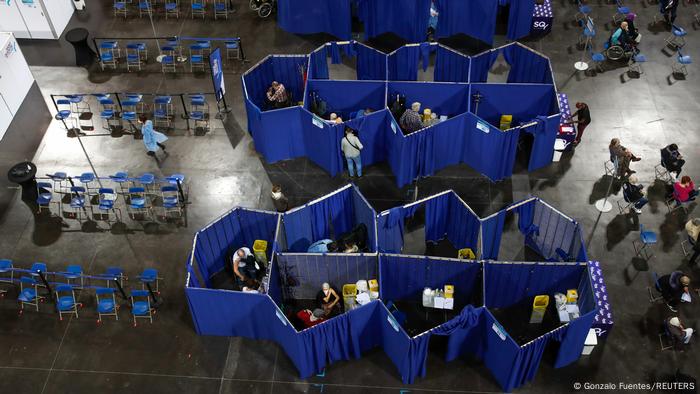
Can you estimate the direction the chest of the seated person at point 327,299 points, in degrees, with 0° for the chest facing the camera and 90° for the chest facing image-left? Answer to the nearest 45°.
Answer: approximately 45°

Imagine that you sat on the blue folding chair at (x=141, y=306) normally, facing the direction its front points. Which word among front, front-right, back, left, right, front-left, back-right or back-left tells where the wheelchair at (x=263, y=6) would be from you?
back-left

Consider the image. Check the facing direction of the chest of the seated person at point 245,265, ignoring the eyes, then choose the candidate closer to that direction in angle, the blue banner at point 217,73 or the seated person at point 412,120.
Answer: the seated person

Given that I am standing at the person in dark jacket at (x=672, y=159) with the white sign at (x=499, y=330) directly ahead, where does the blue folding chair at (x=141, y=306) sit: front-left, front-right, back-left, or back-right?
front-right

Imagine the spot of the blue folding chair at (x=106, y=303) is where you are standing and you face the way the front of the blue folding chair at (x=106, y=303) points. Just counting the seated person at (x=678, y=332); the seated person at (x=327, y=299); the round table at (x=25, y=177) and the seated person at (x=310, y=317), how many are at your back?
1

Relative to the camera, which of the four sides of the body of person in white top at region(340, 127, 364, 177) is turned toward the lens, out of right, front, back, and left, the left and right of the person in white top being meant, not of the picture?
back

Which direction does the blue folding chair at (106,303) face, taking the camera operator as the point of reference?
facing the viewer

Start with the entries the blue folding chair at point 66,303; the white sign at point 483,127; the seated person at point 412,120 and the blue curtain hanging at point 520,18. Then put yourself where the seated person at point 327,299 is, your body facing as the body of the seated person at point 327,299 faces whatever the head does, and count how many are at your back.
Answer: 3

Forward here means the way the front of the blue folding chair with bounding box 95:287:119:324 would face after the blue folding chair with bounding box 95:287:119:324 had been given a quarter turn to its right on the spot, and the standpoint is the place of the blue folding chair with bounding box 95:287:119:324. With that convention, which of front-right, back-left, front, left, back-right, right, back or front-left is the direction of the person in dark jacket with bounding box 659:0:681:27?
back

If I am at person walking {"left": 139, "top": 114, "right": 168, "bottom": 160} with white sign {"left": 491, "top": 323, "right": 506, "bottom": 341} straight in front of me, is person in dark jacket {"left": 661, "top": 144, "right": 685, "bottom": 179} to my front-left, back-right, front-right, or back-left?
front-left

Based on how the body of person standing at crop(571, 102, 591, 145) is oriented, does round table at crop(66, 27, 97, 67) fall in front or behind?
in front

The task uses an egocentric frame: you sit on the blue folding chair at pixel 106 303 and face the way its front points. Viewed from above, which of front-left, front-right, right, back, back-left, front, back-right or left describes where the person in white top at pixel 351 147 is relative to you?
left

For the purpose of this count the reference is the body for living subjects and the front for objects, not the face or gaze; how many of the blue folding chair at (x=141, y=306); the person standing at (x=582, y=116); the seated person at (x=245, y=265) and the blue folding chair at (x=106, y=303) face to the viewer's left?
1

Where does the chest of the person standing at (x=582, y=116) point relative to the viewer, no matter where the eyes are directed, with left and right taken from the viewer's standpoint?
facing to the left of the viewer
